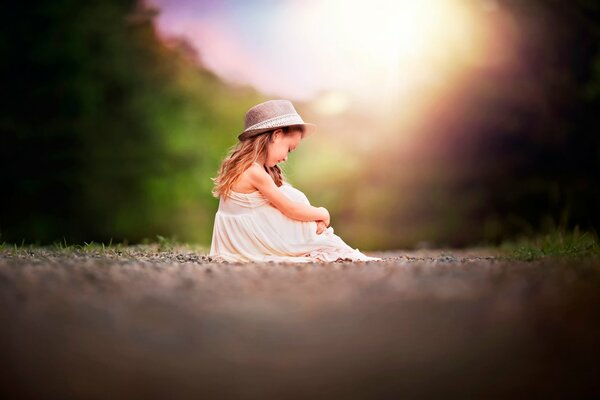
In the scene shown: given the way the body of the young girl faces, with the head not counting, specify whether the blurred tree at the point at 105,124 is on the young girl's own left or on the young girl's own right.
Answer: on the young girl's own left

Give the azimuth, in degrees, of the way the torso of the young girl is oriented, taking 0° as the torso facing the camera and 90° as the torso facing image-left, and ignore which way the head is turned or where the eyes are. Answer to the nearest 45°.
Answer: approximately 270°

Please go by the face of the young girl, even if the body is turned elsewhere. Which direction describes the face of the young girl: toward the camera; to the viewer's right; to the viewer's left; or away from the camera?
to the viewer's right
